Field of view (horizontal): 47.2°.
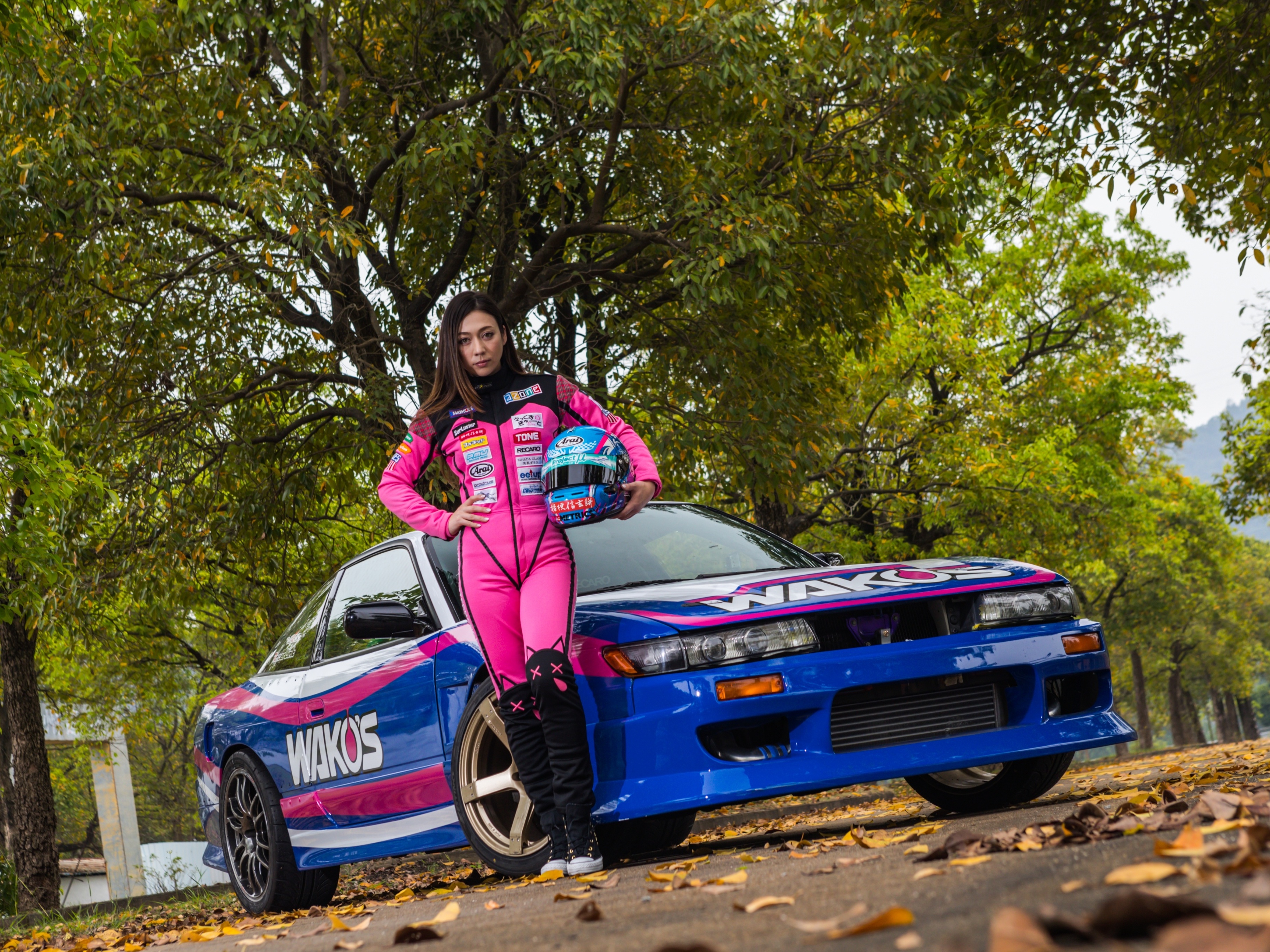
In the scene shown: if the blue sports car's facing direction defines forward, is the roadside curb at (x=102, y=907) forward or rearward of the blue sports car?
rearward

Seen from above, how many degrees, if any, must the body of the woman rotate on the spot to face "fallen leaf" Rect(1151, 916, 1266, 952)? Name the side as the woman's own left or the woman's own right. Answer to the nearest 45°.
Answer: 0° — they already face it

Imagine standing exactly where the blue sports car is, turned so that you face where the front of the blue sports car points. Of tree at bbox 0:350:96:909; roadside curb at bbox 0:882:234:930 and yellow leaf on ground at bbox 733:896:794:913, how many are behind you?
2

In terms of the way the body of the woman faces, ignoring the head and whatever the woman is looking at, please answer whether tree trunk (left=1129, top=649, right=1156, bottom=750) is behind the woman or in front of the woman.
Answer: behind

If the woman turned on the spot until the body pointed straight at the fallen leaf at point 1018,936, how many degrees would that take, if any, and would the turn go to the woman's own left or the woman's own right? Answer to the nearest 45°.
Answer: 0° — they already face it

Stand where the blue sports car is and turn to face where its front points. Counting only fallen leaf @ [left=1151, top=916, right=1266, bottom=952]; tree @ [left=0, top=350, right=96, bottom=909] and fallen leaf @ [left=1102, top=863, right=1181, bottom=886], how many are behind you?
1

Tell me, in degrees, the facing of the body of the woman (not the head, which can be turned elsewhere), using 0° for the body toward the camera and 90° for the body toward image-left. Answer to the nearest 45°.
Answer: approximately 0°

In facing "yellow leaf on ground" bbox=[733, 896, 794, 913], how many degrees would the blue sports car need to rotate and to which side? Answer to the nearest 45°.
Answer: approximately 45° to its right
